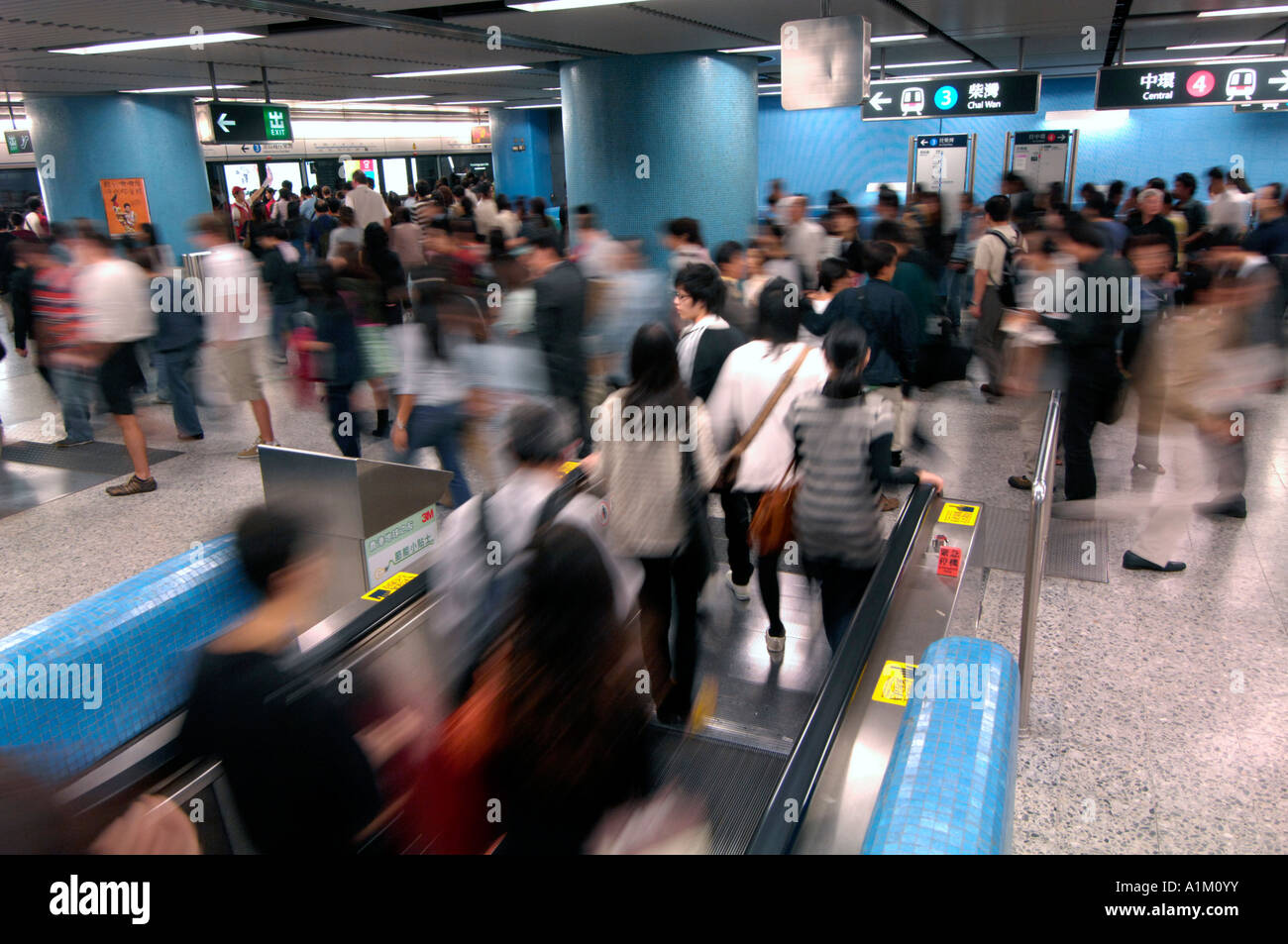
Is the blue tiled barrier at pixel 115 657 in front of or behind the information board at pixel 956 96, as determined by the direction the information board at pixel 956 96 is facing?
in front

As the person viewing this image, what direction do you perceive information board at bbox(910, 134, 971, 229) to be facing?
facing the viewer

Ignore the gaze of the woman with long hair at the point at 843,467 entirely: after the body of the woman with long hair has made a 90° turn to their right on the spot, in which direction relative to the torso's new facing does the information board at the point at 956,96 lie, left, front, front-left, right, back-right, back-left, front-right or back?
left

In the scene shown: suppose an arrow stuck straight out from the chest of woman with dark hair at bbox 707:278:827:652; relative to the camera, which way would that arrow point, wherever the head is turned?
away from the camera

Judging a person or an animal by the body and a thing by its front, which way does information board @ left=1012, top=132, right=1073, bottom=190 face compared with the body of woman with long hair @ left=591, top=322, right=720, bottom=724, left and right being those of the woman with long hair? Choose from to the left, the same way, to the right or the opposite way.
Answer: the opposite way

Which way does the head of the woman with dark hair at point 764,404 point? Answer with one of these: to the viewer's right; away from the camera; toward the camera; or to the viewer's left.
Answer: away from the camera

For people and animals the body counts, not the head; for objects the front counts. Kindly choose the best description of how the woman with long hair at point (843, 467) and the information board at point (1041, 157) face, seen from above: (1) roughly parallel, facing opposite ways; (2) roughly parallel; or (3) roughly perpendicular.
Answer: roughly parallel, facing opposite ways

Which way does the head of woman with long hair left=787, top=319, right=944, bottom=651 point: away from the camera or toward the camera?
away from the camera

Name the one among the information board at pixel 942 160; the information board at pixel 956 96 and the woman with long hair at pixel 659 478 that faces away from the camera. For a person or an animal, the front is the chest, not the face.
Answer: the woman with long hair

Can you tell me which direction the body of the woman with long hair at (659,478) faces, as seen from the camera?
away from the camera

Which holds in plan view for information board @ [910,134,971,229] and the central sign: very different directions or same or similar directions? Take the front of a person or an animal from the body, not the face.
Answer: same or similar directions

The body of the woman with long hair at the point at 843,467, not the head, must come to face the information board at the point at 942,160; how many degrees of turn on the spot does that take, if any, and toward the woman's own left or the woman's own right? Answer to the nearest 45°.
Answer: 0° — they already face it

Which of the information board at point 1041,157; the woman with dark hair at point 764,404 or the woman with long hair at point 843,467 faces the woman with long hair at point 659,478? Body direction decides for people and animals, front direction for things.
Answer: the information board

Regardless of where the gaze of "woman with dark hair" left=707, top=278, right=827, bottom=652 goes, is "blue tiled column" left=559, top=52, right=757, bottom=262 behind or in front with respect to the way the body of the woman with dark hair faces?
in front

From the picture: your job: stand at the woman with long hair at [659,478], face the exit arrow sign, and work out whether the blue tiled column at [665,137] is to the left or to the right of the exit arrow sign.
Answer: right

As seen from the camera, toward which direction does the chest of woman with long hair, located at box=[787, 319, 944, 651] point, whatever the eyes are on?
away from the camera

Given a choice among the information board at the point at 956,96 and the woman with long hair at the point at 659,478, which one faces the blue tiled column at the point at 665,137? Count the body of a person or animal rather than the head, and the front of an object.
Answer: the woman with long hair

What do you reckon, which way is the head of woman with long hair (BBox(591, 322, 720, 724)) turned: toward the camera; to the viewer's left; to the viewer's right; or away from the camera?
away from the camera
